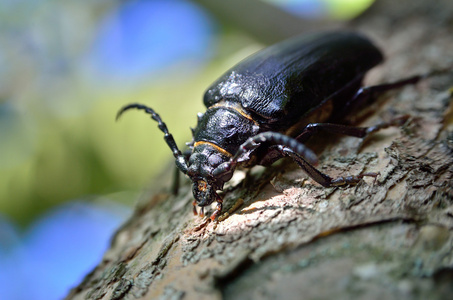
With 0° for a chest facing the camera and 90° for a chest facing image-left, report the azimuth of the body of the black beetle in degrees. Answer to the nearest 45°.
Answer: approximately 45°
